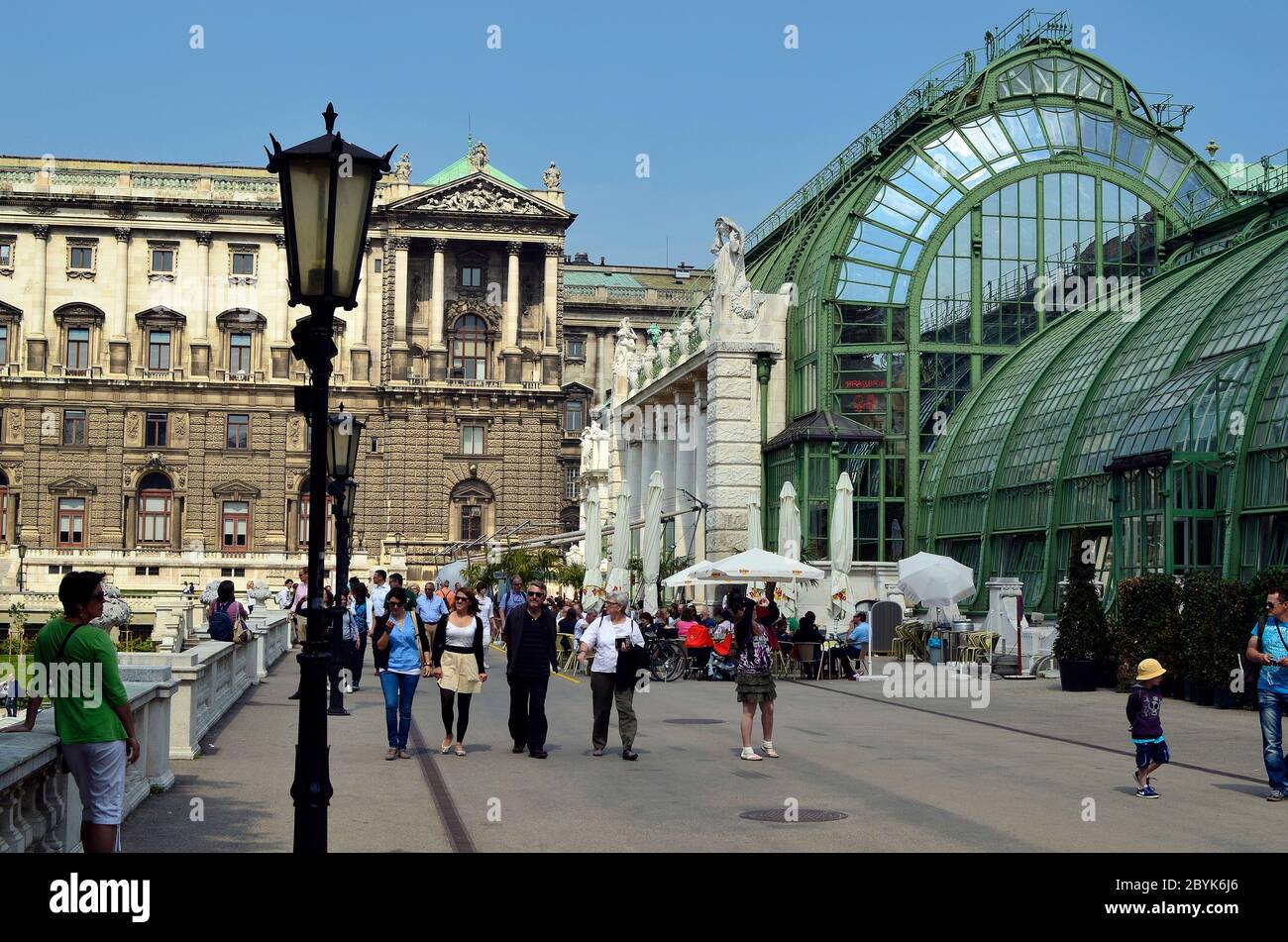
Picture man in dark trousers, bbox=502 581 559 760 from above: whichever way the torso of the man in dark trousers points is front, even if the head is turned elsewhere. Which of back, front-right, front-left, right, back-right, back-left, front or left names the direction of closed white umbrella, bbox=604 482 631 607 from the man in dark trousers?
back

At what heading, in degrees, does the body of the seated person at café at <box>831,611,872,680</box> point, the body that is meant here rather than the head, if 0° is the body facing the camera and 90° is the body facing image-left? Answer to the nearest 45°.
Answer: approximately 90°

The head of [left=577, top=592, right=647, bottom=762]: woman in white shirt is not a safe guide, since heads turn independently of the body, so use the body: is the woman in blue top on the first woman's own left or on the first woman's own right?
on the first woman's own right

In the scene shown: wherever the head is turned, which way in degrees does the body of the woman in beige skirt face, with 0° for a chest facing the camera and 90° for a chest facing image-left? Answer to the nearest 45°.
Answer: approximately 0°

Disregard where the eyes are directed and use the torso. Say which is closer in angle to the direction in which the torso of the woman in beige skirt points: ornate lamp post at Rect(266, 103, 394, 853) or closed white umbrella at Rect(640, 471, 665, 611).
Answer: the ornate lamp post

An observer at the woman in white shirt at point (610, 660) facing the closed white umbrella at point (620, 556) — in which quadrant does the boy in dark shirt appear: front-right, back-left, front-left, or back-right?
back-right

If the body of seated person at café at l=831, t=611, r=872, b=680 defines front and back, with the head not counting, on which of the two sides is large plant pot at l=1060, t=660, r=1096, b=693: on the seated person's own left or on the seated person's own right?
on the seated person's own left

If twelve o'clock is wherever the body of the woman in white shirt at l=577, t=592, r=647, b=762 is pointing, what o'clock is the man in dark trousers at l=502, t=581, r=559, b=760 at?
The man in dark trousers is roughly at 3 o'clock from the woman in white shirt.

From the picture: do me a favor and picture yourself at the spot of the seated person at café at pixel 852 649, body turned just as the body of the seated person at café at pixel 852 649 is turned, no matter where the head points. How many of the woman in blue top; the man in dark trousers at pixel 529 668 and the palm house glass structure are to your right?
1

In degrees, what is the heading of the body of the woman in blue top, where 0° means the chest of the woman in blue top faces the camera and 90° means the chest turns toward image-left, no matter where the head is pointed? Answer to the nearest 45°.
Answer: approximately 0°

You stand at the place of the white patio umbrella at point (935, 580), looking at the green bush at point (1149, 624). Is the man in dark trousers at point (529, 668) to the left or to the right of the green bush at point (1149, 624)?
right
